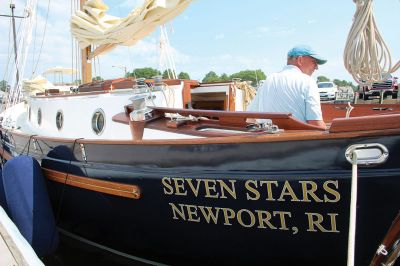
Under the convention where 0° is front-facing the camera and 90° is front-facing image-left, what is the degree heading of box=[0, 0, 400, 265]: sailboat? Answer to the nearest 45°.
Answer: approximately 135°

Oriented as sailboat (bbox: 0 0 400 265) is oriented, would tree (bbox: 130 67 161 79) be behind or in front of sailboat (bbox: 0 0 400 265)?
in front

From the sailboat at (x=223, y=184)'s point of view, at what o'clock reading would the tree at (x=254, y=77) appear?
The tree is roughly at 2 o'clock from the sailboat.
